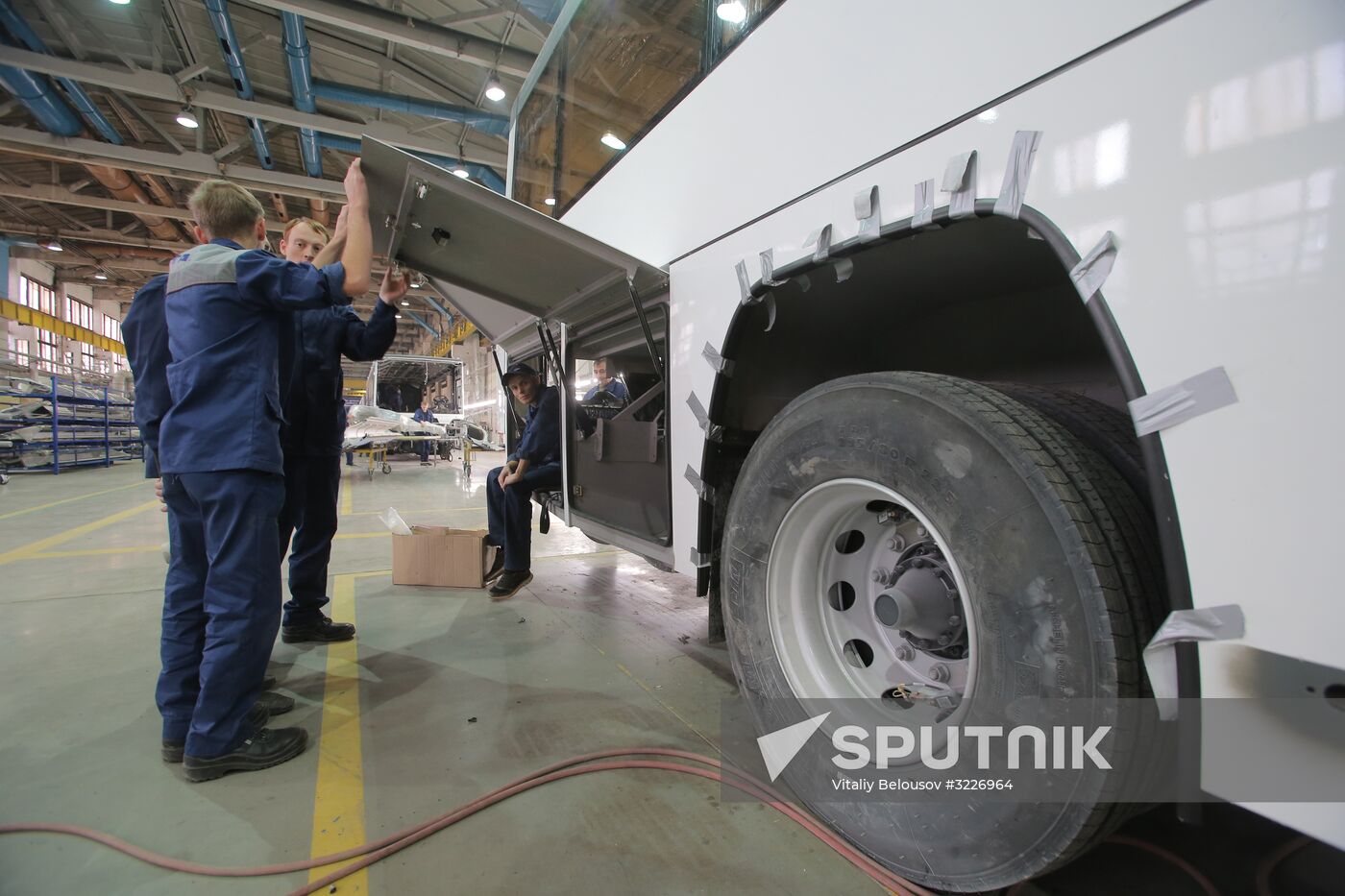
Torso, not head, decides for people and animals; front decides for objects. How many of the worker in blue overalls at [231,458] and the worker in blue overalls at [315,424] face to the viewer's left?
0

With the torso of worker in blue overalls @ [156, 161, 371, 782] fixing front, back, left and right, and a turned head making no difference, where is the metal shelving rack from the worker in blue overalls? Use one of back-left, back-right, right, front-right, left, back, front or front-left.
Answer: front-left

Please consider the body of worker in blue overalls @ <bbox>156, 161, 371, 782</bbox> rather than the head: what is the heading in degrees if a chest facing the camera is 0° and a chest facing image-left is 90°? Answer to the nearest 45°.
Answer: approximately 225°

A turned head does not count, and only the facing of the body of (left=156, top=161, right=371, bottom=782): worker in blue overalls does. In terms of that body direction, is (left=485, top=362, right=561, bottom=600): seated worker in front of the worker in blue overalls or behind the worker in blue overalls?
in front

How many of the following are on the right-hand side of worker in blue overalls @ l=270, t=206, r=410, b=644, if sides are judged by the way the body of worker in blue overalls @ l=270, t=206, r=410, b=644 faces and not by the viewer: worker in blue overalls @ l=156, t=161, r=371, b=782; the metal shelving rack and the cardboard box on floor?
1

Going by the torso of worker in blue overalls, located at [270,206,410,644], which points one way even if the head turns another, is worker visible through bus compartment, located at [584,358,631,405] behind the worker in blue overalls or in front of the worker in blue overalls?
in front

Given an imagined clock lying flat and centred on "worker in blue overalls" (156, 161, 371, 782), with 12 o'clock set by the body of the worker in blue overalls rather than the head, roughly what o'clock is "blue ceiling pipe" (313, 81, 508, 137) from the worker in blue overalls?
The blue ceiling pipe is roughly at 11 o'clock from the worker in blue overalls.

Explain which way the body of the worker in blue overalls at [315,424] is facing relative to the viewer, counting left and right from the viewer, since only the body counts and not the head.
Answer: facing to the right of the viewer

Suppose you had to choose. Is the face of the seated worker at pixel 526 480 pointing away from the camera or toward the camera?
toward the camera
